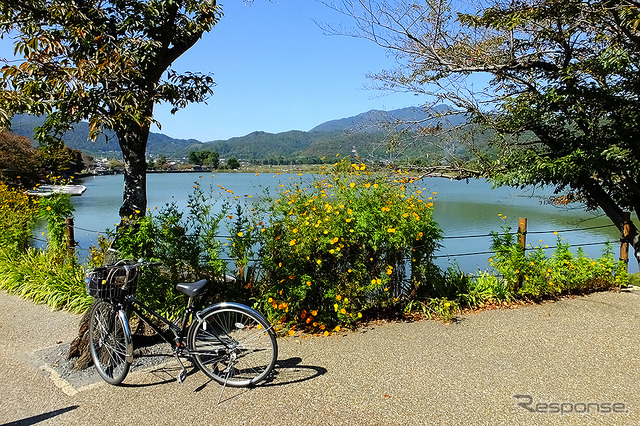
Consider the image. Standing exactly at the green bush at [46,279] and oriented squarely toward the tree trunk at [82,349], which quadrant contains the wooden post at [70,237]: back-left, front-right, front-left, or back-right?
back-left

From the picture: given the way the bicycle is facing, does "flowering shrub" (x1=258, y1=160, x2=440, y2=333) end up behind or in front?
behind

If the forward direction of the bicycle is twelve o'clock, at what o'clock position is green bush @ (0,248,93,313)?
The green bush is roughly at 2 o'clock from the bicycle.

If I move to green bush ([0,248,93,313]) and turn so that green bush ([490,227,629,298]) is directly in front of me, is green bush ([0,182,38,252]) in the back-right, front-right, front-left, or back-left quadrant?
back-left

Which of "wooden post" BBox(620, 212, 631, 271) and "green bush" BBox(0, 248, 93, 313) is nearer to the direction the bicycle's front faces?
the green bush

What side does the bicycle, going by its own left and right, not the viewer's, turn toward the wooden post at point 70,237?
right

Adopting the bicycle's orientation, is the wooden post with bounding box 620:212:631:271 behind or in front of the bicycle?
behind

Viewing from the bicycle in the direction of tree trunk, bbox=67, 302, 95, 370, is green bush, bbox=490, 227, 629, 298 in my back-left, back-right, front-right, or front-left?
back-right

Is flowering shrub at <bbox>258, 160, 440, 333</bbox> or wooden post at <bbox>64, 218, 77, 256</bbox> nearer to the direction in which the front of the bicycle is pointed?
the wooden post

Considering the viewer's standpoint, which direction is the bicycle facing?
facing to the left of the viewer

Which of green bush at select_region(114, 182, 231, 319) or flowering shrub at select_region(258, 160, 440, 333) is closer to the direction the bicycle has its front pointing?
the green bush
